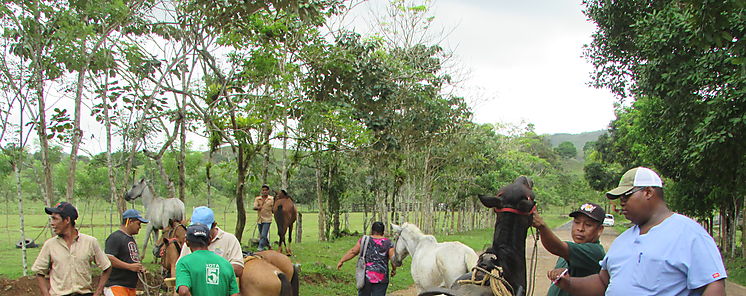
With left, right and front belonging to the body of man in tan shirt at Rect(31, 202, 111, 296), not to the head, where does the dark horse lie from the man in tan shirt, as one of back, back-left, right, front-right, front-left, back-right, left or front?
front-left

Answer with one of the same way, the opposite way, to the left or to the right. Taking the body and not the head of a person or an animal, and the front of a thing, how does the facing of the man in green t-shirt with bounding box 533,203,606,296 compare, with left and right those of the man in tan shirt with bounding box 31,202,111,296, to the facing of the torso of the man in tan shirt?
to the right

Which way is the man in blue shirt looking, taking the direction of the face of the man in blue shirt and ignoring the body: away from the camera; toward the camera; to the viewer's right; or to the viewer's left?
to the viewer's left

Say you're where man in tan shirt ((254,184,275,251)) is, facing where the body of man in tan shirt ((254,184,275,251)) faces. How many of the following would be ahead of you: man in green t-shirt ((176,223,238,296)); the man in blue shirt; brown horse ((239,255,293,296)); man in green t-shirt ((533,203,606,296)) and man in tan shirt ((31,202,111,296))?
5

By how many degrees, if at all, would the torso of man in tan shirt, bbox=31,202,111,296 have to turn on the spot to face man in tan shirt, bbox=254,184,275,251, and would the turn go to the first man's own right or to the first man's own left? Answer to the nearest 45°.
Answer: approximately 135° to the first man's own left

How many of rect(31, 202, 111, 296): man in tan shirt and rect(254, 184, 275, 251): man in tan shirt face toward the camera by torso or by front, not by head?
2

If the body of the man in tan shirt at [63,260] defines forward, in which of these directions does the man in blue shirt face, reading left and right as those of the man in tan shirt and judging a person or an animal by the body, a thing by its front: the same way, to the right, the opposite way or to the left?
to the right

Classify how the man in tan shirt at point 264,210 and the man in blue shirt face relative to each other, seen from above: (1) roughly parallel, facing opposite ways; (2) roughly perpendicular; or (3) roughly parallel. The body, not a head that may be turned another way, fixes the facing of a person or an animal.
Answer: roughly perpendicular

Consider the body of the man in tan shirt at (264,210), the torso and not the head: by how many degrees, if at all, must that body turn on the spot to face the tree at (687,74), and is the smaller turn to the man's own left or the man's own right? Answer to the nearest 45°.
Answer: approximately 45° to the man's own left

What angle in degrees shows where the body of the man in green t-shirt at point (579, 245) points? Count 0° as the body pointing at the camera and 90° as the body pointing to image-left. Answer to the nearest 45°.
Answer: approximately 45°
